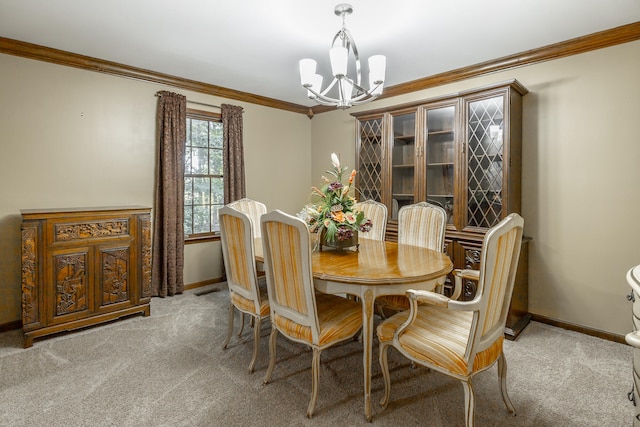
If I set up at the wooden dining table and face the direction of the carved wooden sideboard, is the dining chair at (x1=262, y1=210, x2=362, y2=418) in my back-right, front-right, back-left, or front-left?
front-left

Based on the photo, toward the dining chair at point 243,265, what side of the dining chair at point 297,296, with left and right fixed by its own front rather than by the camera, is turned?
left

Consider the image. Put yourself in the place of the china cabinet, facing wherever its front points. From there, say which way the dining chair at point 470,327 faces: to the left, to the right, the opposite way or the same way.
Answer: to the right

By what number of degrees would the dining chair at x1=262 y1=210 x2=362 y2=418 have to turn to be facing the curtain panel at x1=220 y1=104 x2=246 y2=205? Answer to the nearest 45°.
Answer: approximately 45° to its left

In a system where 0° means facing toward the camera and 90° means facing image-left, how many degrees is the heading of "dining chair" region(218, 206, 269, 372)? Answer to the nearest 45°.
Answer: approximately 225°

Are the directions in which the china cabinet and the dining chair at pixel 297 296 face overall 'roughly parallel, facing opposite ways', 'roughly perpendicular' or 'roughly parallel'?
roughly parallel, facing opposite ways

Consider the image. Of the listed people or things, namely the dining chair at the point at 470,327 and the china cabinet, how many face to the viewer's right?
0

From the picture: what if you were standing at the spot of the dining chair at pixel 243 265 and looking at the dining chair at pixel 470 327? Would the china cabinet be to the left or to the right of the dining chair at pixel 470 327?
left

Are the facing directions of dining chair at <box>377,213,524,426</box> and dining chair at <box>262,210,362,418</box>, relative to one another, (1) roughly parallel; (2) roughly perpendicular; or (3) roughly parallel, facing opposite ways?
roughly perpendicular

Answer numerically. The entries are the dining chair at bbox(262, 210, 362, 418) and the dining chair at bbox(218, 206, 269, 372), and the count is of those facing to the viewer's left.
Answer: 0

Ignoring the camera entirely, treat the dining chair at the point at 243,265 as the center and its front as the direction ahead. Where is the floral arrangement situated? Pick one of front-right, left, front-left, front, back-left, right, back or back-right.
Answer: front-right

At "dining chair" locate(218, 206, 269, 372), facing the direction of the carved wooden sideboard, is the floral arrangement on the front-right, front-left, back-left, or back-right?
back-right

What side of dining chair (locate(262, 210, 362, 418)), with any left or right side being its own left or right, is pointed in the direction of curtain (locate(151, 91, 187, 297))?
left

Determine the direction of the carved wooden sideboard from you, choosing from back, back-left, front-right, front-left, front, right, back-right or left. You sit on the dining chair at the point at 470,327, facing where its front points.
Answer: front-left

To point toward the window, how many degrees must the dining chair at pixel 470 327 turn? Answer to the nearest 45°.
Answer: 0° — it already faces it

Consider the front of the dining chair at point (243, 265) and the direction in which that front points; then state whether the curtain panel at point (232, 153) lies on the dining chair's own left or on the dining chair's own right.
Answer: on the dining chair's own left
